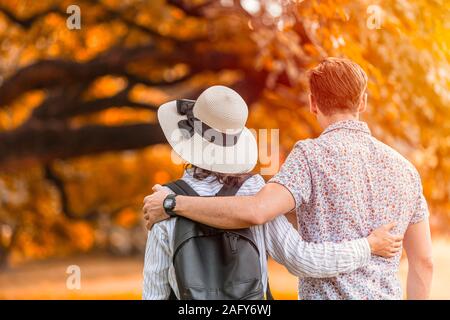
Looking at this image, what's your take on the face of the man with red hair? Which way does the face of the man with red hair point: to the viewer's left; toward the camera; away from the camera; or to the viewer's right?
away from the camera

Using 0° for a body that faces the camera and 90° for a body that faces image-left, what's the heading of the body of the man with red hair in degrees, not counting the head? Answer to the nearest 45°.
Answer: approximately 180°
